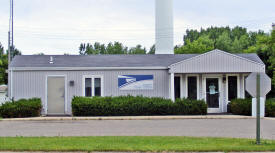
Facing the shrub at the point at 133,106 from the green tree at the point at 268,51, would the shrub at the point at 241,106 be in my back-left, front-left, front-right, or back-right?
front-left

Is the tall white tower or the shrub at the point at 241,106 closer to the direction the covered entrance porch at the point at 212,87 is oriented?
the shrub

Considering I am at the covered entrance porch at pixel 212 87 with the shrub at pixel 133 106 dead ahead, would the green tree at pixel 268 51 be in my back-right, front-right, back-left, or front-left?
back-right

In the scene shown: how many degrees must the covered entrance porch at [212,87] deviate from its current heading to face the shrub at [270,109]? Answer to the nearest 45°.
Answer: approximately 45° to its left

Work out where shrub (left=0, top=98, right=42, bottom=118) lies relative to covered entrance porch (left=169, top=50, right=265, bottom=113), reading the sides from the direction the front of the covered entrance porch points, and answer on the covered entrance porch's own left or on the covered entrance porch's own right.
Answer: on the covered entrance porch's own right

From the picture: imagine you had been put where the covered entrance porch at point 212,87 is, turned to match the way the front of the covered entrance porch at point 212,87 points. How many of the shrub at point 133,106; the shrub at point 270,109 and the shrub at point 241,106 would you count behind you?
0

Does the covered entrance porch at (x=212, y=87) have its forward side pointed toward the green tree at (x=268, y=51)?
no

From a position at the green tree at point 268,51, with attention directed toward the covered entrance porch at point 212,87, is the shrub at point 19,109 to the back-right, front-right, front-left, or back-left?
front-right

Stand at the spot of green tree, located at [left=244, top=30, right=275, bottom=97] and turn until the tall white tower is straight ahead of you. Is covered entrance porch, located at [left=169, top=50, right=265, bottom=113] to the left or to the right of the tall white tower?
left

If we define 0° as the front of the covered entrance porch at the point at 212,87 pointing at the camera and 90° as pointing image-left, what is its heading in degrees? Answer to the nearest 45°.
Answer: approximately 0°

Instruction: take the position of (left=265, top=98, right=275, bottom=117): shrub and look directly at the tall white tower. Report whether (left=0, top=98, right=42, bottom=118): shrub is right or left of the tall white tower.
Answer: left

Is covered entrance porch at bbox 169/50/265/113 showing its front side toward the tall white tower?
no

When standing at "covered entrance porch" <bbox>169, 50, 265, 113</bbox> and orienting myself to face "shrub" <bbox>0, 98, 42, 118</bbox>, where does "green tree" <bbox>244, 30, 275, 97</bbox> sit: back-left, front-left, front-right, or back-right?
back-right

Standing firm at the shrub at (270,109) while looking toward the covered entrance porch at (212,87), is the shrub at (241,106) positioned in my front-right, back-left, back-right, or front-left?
front-left

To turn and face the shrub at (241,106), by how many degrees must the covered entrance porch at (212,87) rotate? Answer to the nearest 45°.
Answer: approximately 45° to its left

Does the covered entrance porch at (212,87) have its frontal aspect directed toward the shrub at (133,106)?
no
